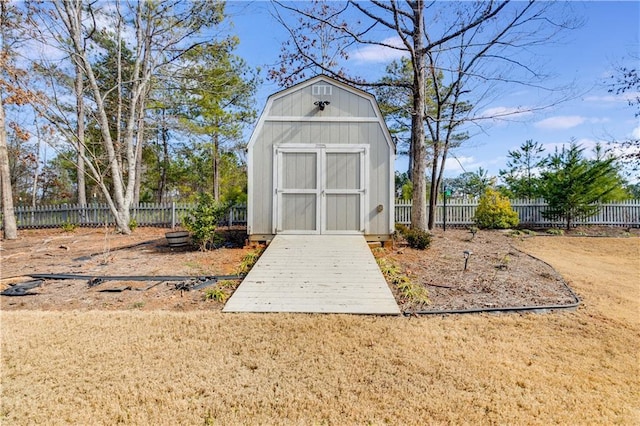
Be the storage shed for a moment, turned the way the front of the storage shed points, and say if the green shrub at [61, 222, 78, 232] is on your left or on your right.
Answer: on your right

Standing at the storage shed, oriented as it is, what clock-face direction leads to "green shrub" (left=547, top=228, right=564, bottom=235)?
The green shrub is roughly at 8 o'clock from the storage shed.

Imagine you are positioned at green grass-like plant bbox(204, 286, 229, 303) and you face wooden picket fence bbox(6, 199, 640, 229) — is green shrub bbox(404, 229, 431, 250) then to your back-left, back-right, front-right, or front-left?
front-right

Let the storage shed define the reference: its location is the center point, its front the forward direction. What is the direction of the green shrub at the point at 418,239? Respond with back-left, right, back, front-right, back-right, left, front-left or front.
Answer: left

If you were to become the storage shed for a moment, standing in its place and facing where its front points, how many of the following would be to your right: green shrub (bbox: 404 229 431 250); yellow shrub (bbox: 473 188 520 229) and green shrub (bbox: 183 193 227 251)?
1

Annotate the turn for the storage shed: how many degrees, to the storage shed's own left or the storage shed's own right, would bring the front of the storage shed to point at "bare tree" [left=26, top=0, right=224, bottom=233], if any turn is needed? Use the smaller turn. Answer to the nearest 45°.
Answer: approximately 135° to the storage shed's own right

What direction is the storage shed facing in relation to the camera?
toward the camera

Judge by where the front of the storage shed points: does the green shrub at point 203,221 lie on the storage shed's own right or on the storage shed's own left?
on the storage shed's own right

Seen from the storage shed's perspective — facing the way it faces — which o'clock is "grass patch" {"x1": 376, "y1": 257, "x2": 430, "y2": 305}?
The grass patch is roughly at 11 o'clock from the storage shed.

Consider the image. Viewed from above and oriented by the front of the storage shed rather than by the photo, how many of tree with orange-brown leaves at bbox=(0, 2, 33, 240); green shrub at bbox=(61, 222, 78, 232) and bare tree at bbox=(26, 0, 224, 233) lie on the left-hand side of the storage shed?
0

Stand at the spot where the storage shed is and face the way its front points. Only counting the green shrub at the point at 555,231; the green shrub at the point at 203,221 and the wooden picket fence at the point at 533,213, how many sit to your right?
1

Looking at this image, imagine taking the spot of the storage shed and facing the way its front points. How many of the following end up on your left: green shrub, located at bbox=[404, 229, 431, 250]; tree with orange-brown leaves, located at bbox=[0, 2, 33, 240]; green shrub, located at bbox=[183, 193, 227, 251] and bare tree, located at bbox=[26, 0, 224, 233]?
1

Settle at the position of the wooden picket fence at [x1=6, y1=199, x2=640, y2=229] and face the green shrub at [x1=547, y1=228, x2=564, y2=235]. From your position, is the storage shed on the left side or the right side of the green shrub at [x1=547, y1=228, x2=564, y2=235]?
right

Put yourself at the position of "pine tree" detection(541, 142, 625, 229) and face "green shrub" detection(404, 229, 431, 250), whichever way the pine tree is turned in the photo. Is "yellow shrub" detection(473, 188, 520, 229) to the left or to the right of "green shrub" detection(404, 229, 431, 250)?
right

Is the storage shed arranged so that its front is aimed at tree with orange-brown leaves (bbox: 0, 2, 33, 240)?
no

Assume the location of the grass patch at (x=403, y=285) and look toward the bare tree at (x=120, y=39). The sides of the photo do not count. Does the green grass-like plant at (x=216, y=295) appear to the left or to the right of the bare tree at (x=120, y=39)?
left

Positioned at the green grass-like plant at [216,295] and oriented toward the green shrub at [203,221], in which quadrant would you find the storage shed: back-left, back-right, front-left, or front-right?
front-right

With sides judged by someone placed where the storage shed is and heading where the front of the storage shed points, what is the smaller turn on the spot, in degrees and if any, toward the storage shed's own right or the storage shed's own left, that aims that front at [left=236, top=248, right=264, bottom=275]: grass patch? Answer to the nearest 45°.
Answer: approximately 45° to the storage shed's own right
